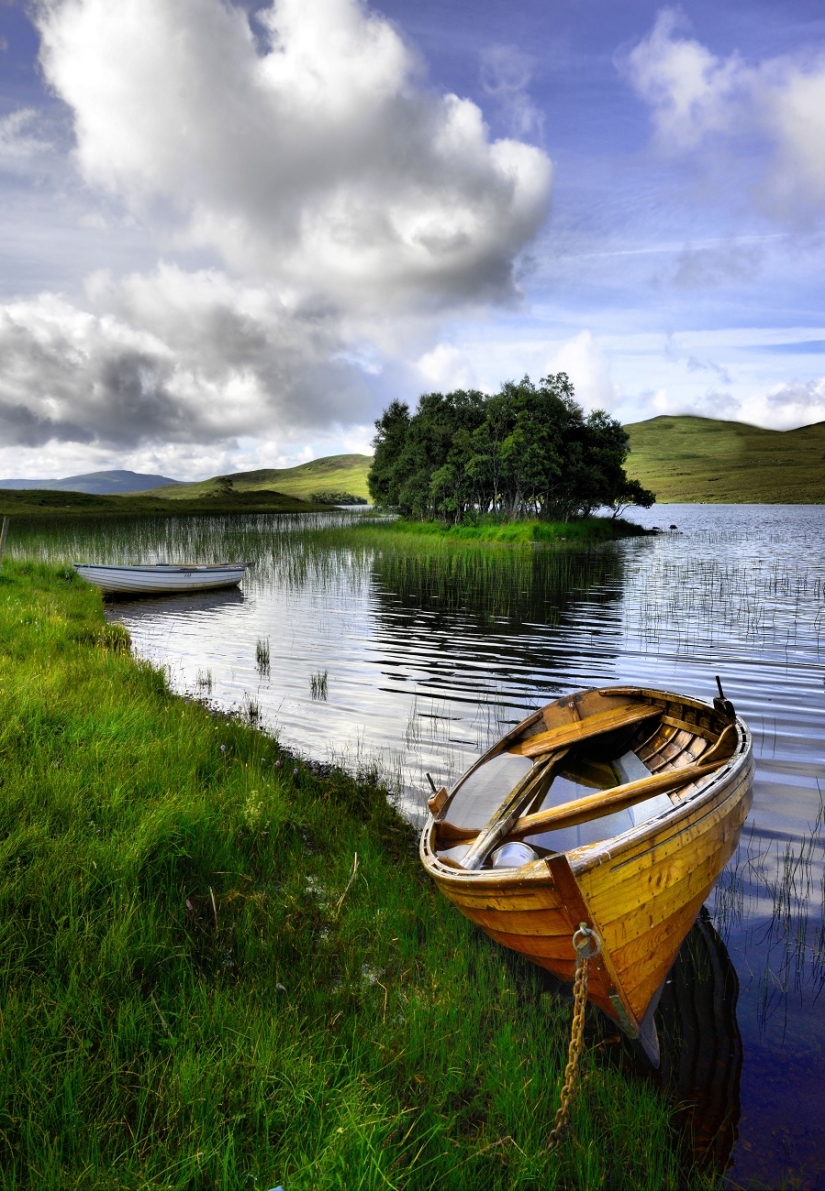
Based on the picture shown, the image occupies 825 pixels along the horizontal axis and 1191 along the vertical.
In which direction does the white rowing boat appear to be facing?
to the viewer's left

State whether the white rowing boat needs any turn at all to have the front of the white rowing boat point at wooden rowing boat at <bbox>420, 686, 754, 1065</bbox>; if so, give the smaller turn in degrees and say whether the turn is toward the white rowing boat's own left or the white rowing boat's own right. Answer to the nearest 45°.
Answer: approximately 90° to the white rowing boat's own left
